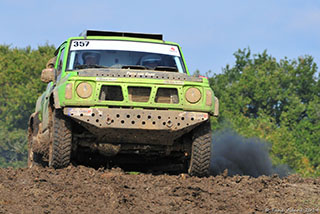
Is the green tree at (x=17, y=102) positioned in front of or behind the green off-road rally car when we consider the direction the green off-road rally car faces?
behind

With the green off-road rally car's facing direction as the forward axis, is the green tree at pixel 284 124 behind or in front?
behind

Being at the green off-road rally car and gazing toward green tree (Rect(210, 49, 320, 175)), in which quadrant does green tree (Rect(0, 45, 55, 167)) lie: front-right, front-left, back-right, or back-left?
front-left
